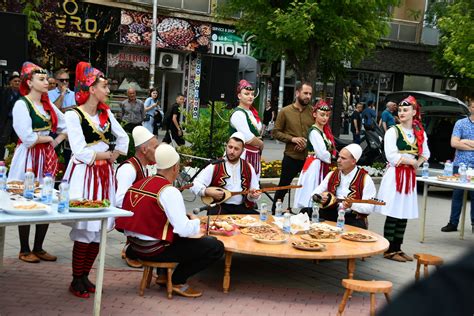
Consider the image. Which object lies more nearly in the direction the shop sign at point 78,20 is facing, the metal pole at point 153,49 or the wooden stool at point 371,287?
the wooden stool

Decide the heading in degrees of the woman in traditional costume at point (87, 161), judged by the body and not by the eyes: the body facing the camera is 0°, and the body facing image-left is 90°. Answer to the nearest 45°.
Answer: approximately 315°

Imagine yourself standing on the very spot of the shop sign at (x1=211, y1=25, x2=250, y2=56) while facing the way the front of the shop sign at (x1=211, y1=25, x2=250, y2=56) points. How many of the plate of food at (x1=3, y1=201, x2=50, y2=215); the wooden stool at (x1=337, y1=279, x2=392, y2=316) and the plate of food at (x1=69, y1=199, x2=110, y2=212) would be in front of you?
3

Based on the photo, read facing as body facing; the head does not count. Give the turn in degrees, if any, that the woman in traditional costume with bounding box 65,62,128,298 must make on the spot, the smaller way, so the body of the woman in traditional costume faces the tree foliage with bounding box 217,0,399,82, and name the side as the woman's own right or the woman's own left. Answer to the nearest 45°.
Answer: approximately 90° to the woman's own left

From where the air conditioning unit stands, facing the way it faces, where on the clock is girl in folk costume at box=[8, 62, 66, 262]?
The girl in folk costume is roughly at 12 o'clock from the air conditioning unit.

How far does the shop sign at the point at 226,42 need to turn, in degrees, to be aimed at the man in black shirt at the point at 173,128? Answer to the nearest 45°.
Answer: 0° — it already faces them

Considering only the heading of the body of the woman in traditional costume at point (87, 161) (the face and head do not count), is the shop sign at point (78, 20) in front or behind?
behind

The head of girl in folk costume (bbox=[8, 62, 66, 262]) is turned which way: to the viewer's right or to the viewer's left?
to the viewer's right
